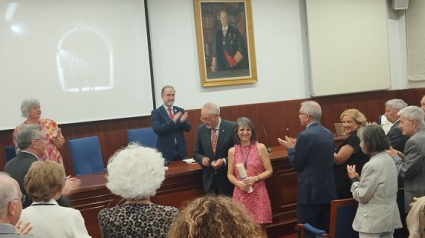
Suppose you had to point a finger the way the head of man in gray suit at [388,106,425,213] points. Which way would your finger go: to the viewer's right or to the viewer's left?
to the viewer's left

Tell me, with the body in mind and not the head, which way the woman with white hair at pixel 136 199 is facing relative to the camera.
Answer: away from the camera

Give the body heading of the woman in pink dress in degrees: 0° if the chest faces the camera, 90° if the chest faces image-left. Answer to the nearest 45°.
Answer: approximately 0°

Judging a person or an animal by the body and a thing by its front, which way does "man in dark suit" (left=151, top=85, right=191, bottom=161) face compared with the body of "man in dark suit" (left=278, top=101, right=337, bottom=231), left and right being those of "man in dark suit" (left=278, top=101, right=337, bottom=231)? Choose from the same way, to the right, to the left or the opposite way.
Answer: the opposite way

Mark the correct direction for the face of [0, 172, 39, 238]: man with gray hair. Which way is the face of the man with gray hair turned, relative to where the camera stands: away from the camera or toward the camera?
away from the camera

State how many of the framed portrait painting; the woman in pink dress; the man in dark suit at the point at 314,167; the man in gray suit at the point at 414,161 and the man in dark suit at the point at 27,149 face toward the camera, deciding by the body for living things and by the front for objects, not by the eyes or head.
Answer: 2

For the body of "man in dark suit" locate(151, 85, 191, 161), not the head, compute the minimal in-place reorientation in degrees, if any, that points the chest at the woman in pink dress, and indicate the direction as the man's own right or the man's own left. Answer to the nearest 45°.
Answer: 0° — they already face them

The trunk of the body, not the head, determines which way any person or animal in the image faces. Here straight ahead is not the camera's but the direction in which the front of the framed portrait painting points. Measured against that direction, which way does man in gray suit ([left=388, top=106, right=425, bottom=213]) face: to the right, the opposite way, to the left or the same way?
to the right

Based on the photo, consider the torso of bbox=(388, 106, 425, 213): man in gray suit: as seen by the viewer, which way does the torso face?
to the viewer's left

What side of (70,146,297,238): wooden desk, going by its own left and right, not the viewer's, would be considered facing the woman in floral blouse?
right

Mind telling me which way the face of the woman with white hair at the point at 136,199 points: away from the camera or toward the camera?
away from the camera

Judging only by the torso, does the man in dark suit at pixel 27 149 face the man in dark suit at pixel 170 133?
yes

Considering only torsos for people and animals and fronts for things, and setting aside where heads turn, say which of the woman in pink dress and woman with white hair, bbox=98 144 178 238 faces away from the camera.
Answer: the woman with white hair
